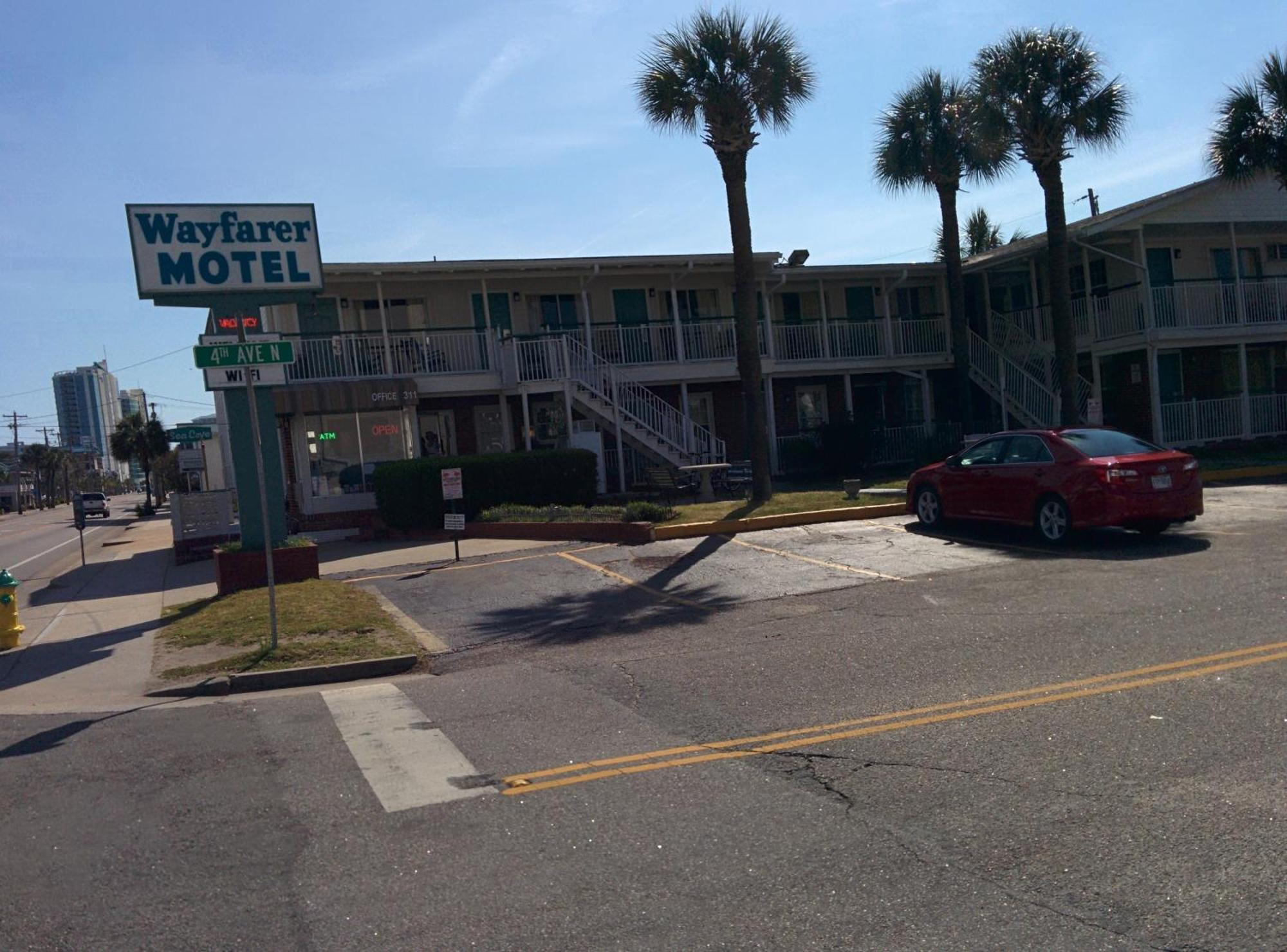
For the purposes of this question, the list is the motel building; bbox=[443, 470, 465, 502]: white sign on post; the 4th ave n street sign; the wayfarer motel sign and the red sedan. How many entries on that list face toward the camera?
4

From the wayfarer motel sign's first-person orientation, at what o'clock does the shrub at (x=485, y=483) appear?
The shrub is roughly at 7 o'clock from the wayfarer motel sign.

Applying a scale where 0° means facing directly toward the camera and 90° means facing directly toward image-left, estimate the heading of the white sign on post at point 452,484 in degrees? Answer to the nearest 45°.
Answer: approximately 0°

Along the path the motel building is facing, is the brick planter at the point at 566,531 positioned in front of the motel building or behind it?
in front

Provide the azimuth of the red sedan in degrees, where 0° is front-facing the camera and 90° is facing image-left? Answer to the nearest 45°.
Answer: approximately 135°

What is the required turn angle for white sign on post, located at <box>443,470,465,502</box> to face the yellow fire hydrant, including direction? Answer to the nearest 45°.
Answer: approximately 45° to its right
